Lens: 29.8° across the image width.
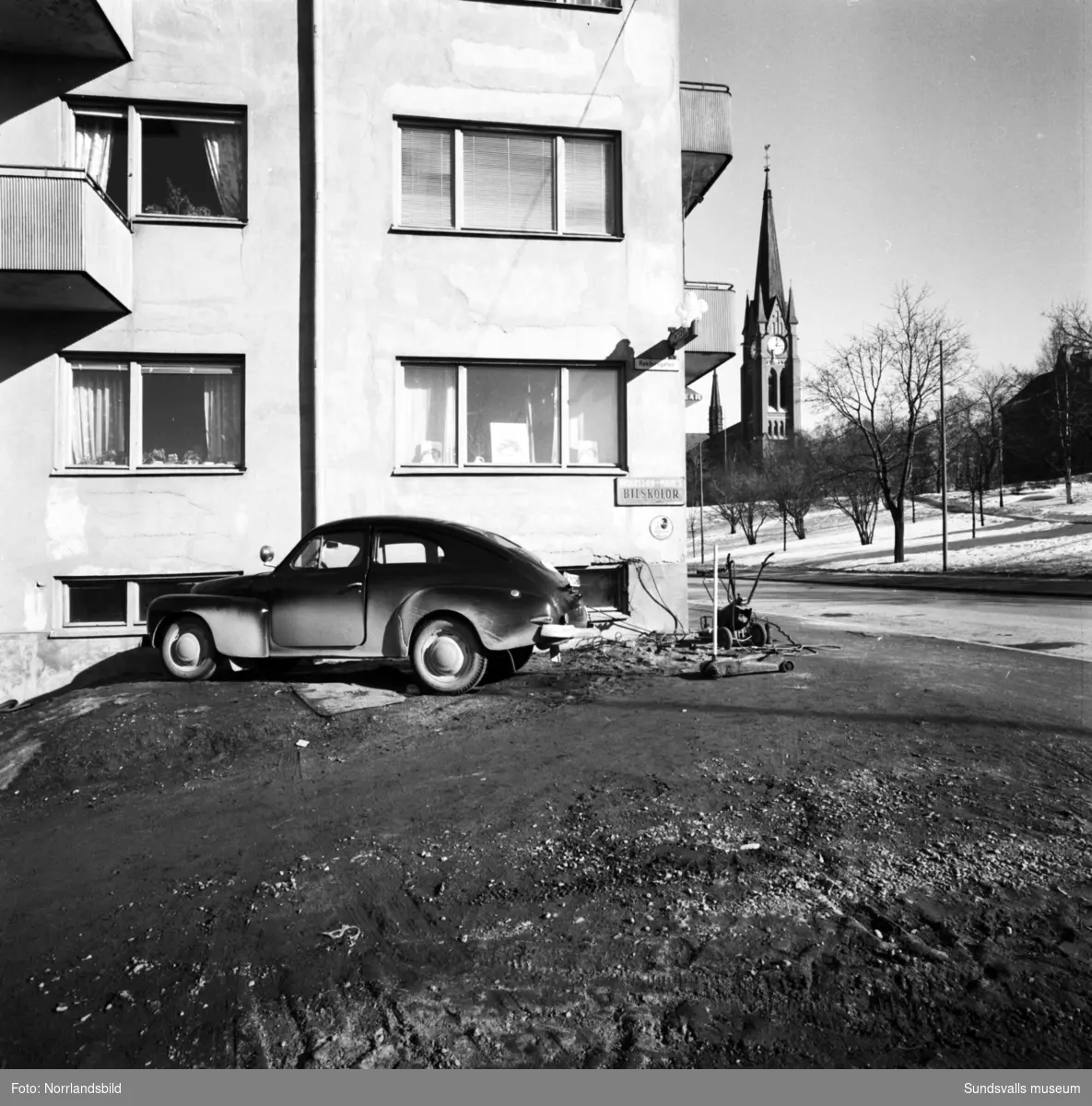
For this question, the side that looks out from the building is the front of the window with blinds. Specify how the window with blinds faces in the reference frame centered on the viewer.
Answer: facing the viewer

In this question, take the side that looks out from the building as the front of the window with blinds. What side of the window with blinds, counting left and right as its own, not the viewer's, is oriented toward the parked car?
front

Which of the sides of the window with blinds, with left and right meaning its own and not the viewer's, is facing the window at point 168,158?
right

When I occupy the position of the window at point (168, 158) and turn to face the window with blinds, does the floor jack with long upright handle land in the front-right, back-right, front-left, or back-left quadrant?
front-right

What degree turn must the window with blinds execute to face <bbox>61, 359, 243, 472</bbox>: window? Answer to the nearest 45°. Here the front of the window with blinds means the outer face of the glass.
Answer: approximately 90° to its right
